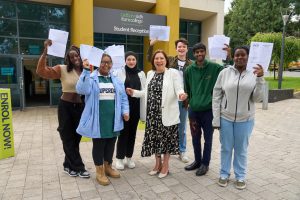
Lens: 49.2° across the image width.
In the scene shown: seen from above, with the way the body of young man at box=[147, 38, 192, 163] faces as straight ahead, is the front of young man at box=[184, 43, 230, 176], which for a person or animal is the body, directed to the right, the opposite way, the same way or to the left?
the same way

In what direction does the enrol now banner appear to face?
toward the camera

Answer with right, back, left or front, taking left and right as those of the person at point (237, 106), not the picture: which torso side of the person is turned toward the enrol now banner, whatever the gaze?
right

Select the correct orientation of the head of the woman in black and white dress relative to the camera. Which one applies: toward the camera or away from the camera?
toward the camera

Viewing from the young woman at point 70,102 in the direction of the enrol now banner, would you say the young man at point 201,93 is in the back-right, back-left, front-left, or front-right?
back-right

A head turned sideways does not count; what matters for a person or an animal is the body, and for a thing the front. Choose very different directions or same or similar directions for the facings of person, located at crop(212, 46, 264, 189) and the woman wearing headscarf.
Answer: same or similar directions

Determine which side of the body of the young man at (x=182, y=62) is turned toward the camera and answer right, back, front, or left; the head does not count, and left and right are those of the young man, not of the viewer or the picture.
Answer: front

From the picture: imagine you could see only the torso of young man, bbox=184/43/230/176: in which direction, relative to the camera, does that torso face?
toward the camera

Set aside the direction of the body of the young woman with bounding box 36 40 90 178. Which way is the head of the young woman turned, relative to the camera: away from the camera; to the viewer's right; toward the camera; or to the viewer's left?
toward the camera

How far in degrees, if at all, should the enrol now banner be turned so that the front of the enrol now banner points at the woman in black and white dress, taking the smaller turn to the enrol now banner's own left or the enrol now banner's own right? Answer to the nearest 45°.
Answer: approximately 45° to the enrol now banner's own left

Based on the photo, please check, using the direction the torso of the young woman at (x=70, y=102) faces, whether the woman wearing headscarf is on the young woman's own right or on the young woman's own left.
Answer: on the young woman's own left

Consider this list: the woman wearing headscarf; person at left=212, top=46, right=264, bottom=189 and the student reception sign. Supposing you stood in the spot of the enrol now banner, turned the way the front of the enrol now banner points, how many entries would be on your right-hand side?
0

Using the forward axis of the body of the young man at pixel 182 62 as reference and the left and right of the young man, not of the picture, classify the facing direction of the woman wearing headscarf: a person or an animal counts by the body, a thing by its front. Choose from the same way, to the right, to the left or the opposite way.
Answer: the same way

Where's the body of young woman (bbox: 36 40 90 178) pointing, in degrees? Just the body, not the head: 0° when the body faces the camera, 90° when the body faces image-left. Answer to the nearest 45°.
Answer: approximately 315°

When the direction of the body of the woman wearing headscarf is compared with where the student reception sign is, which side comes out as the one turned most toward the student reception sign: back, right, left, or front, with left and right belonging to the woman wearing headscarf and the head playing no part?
back

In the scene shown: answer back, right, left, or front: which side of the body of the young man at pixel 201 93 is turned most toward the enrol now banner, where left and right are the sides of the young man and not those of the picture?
right

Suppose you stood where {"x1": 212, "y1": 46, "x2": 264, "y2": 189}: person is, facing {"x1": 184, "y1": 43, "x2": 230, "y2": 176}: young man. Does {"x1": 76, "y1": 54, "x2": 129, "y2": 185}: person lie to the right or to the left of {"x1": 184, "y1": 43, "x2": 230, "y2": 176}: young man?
left
